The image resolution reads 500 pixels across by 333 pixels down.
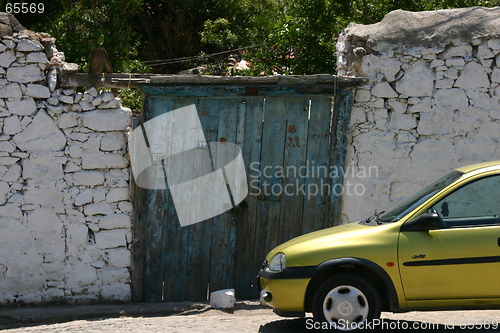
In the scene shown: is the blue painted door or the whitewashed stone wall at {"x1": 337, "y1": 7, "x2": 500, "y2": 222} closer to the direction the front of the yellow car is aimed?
the blue painted door

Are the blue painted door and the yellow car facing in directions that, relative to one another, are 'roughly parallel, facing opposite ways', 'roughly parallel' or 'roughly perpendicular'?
roughly perpendicular

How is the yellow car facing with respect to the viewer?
to the viewer's left

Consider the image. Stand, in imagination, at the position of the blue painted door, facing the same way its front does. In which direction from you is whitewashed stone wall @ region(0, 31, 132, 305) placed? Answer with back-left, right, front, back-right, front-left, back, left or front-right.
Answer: right

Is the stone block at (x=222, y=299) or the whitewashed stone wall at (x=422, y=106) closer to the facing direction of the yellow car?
the stone block

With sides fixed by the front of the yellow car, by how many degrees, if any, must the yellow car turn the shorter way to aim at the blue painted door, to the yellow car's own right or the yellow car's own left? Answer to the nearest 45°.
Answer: approximately 45° to the yellow car's own right

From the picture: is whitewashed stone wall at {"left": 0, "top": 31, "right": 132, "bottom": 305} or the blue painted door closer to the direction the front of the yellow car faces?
the whitewashed stone wall

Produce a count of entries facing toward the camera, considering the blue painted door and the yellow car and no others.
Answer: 1

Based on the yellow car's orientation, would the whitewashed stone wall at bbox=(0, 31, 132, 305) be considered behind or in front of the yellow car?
in front

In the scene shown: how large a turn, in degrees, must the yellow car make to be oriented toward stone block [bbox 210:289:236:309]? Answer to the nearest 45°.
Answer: approximately 45° to its right

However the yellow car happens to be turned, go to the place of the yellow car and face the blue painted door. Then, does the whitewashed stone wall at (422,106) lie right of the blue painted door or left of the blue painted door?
right

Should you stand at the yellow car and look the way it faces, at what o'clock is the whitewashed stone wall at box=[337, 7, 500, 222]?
The whitewashed stone wall is roughly at 3 o'clock from the yellow car.

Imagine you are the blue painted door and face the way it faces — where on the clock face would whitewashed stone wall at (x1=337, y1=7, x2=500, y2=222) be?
The whitewashed stone wall is roughly at 9 o'clock from the blue painted door.
